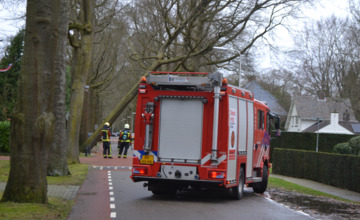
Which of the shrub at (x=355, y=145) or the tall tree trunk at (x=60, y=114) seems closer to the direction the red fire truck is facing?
the shrub

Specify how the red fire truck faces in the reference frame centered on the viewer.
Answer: facing away from the viewer and to the right of the viewer

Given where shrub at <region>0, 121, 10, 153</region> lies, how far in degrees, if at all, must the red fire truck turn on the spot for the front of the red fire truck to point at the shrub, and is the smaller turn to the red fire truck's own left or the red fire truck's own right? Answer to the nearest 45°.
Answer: approximately 90° to the red fire truck's own left

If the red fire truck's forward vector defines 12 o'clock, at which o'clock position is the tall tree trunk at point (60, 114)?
The tall tree trunk is roughly at 9 o'clock from the red fire truck.

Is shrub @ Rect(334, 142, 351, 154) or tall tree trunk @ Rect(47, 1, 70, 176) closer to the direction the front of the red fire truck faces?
the shrub

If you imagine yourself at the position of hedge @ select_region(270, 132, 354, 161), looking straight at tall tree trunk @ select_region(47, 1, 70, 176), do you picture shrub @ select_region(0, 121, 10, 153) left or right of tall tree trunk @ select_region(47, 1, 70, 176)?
right
